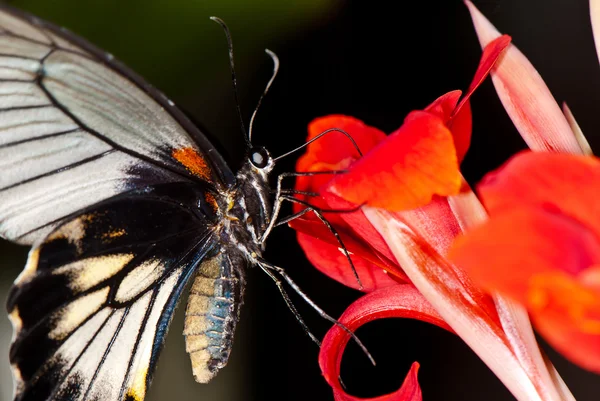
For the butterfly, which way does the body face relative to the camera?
to the viewer's right

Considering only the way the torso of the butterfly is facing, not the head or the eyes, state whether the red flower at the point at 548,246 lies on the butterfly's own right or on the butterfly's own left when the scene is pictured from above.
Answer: on the butterfly's own right
